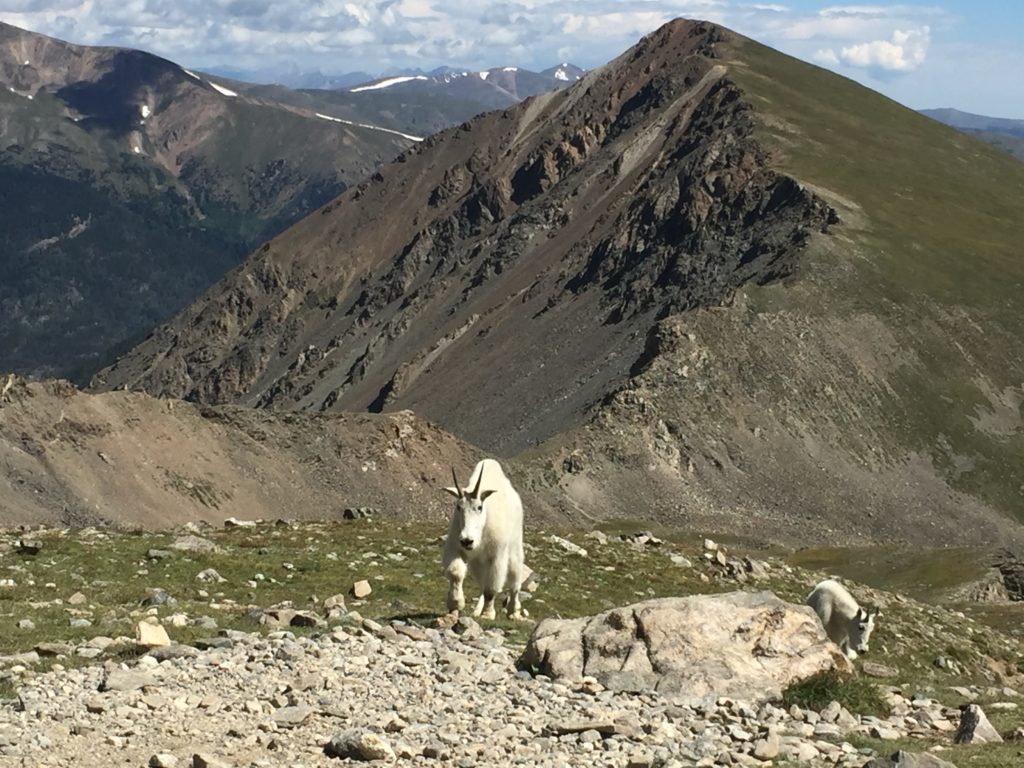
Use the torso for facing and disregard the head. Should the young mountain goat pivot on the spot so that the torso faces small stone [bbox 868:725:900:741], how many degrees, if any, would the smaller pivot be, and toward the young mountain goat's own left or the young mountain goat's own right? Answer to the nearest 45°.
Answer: approximately 45° to the young mountain goat's own right

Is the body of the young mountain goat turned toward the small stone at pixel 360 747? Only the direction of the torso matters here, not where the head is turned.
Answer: no

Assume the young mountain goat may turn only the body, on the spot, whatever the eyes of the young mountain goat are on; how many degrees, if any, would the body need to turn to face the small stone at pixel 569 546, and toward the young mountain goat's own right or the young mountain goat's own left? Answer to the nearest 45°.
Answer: approximately 180°

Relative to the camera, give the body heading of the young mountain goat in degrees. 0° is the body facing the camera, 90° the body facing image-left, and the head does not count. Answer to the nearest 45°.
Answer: approximately 315°

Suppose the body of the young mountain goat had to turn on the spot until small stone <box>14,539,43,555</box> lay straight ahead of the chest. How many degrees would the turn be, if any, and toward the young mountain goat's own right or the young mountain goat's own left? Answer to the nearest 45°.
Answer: approximately 135° to the young mountain goat's own right

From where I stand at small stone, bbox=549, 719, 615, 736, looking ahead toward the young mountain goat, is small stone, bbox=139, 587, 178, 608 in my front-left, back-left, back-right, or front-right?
front-left

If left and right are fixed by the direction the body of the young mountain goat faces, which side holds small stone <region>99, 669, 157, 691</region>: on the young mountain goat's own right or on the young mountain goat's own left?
on the young mountain goat's own right

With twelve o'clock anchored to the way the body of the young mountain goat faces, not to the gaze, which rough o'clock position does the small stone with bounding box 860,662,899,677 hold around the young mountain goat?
The small stone is roughly at 1 o'clock from the young mountain goat.

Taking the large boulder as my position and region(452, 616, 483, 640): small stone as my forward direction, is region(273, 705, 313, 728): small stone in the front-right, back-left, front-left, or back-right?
front-left

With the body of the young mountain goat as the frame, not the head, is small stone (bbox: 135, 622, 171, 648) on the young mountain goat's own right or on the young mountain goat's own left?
on the young mountain goat's own right

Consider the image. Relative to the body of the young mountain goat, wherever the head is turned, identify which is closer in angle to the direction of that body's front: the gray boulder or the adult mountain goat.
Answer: the gray boulder

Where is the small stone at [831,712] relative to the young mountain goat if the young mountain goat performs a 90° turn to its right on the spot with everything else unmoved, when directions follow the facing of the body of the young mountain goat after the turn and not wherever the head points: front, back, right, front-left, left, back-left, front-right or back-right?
front-left

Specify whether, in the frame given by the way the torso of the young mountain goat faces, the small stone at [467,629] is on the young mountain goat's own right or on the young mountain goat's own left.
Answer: on the young mountain goat's own right

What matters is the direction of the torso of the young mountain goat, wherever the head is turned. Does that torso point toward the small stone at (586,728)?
no

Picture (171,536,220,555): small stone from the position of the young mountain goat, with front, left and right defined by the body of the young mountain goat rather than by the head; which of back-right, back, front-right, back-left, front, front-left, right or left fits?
back-right

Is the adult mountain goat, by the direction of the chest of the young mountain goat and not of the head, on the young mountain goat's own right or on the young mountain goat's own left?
on the young mountain goat's own right

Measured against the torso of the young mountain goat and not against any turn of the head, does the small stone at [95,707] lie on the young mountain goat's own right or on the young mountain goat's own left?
on the young mountain goat's own right

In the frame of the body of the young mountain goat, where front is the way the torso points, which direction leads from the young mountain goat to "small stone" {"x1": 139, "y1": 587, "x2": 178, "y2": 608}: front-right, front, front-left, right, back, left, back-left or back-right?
right
